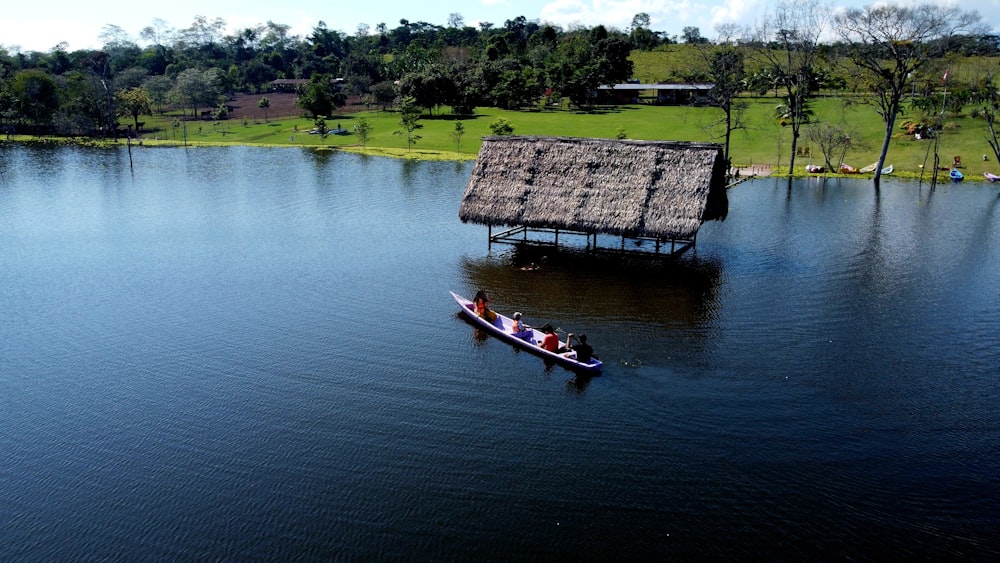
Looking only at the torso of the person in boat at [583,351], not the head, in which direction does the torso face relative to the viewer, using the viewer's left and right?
facing away from the viewer and to the left of the viewer

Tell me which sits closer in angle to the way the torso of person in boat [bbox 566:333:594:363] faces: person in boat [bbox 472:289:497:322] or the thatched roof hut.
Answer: the person in boat

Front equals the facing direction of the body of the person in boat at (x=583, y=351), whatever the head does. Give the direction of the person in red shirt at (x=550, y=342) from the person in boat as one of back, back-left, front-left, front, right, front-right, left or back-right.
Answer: front

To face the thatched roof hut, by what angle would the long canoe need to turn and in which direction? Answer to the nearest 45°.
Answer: approximately 45° to its right

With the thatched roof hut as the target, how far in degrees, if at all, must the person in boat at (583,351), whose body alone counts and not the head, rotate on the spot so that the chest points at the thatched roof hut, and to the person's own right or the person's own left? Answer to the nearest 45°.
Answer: approximately 45° to the person's own right

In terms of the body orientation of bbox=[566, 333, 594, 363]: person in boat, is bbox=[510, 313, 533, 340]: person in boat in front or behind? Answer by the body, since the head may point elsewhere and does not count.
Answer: in front

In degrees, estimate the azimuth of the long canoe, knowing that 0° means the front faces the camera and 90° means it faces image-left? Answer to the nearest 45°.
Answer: approximately 135°
